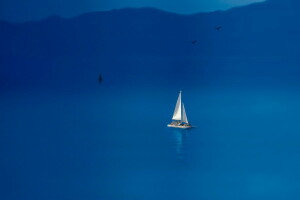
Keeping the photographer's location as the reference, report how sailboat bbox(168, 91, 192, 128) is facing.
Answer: facing to the right of the viewer
